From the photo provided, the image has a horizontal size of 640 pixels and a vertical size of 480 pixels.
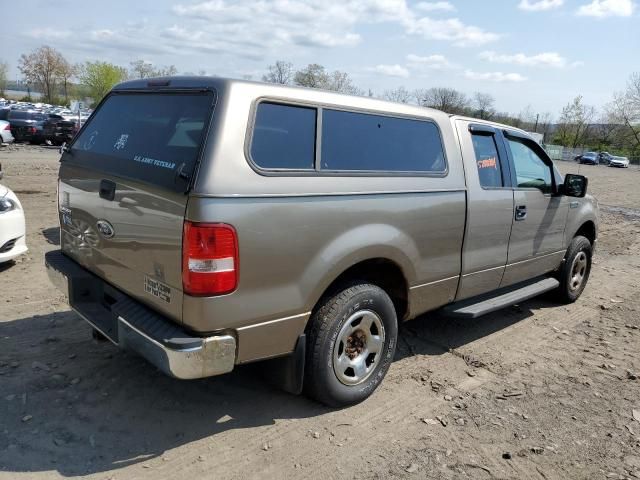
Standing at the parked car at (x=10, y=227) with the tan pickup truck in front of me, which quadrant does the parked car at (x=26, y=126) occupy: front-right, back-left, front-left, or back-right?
back-left

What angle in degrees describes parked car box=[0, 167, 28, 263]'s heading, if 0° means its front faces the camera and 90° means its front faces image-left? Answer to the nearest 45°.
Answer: approximately 315°

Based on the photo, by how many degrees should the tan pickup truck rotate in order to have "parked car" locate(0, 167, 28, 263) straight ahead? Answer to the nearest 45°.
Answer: approximately 90° to its left

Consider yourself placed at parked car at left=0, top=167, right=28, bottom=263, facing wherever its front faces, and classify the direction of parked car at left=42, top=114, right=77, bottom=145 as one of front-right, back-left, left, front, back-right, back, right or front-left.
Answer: back-left

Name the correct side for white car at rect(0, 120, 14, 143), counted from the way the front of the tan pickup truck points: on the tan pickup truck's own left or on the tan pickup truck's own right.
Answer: on the tan pickup truck's own left

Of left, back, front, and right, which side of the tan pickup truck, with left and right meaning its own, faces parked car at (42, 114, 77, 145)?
left

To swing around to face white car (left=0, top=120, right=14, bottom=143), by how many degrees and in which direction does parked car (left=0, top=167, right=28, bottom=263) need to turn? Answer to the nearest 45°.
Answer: approximately 135° to its left

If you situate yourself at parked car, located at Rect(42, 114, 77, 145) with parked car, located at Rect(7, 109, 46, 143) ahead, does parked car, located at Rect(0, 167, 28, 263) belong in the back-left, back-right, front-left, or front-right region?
back-left

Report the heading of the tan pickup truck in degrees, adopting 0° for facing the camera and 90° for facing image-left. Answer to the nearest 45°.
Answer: approximately 225°
